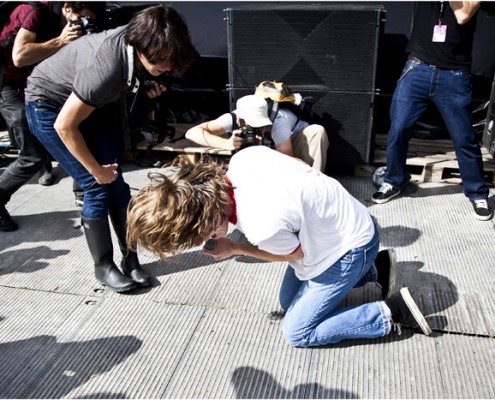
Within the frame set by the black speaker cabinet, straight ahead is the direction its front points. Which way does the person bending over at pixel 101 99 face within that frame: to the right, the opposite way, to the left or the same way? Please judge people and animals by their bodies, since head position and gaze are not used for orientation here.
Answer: to the left

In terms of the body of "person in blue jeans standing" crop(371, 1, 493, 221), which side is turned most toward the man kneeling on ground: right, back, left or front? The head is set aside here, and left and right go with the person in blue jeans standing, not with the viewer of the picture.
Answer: front

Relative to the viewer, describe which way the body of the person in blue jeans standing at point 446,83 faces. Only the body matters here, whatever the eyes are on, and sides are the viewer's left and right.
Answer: facing the viewer

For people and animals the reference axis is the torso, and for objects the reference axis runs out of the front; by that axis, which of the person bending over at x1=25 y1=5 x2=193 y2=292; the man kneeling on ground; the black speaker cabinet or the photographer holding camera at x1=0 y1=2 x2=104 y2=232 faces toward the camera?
the black speaker cabinet

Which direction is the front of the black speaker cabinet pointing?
toward the camera

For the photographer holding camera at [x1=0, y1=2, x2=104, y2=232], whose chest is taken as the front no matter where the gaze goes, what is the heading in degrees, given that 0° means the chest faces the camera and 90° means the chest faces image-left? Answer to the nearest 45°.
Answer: approximately 270°

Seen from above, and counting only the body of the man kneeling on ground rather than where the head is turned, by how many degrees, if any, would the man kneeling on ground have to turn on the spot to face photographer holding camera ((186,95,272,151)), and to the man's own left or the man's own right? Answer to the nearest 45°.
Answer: approximately 90° to the man's own right

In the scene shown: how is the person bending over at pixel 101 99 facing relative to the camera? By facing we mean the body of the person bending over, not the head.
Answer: to the viewer's right

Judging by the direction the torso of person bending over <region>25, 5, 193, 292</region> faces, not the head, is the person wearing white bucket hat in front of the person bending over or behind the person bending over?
in front

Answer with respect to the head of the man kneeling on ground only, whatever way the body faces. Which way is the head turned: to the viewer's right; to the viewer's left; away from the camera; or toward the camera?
to the viewer's left

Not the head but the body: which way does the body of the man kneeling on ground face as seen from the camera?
to the viewer's left

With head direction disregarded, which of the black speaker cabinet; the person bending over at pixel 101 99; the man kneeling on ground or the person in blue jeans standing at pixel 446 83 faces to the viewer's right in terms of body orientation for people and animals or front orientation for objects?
the person bending over

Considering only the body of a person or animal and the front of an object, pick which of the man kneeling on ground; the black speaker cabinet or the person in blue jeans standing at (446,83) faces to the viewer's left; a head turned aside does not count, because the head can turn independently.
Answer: the man kneeling on ground

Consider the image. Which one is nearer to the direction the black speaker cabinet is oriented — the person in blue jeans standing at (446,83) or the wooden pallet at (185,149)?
the person in blue jeans standing
